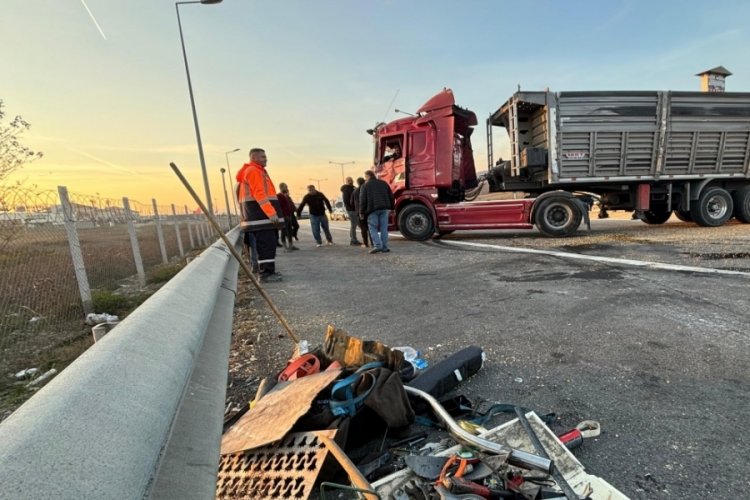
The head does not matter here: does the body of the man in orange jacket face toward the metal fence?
no

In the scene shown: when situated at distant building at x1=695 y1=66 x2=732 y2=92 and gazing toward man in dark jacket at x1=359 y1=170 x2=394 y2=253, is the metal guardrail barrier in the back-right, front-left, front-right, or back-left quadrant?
front-left

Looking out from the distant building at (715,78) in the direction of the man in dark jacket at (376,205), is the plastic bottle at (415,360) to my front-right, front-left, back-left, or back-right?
front-left

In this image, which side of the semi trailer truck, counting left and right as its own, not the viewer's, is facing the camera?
left

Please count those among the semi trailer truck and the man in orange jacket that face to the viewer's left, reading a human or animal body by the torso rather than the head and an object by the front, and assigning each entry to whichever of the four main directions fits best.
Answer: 1

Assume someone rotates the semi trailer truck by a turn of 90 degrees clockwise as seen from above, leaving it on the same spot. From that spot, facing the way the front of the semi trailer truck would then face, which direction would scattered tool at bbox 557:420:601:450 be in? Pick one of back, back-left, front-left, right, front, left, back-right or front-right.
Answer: back

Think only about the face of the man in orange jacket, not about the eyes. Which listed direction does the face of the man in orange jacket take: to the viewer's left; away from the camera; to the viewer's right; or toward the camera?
to the viewer's right

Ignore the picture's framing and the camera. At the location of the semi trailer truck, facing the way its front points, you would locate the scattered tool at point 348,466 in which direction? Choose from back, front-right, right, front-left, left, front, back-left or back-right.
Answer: left

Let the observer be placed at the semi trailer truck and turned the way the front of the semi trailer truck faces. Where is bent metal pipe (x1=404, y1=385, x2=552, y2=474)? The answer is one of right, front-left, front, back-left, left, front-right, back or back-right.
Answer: left

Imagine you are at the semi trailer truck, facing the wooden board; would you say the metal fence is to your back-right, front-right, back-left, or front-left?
front-right

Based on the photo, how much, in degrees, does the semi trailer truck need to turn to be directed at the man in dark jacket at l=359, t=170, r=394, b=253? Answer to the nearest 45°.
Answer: approximately 45° to its left
